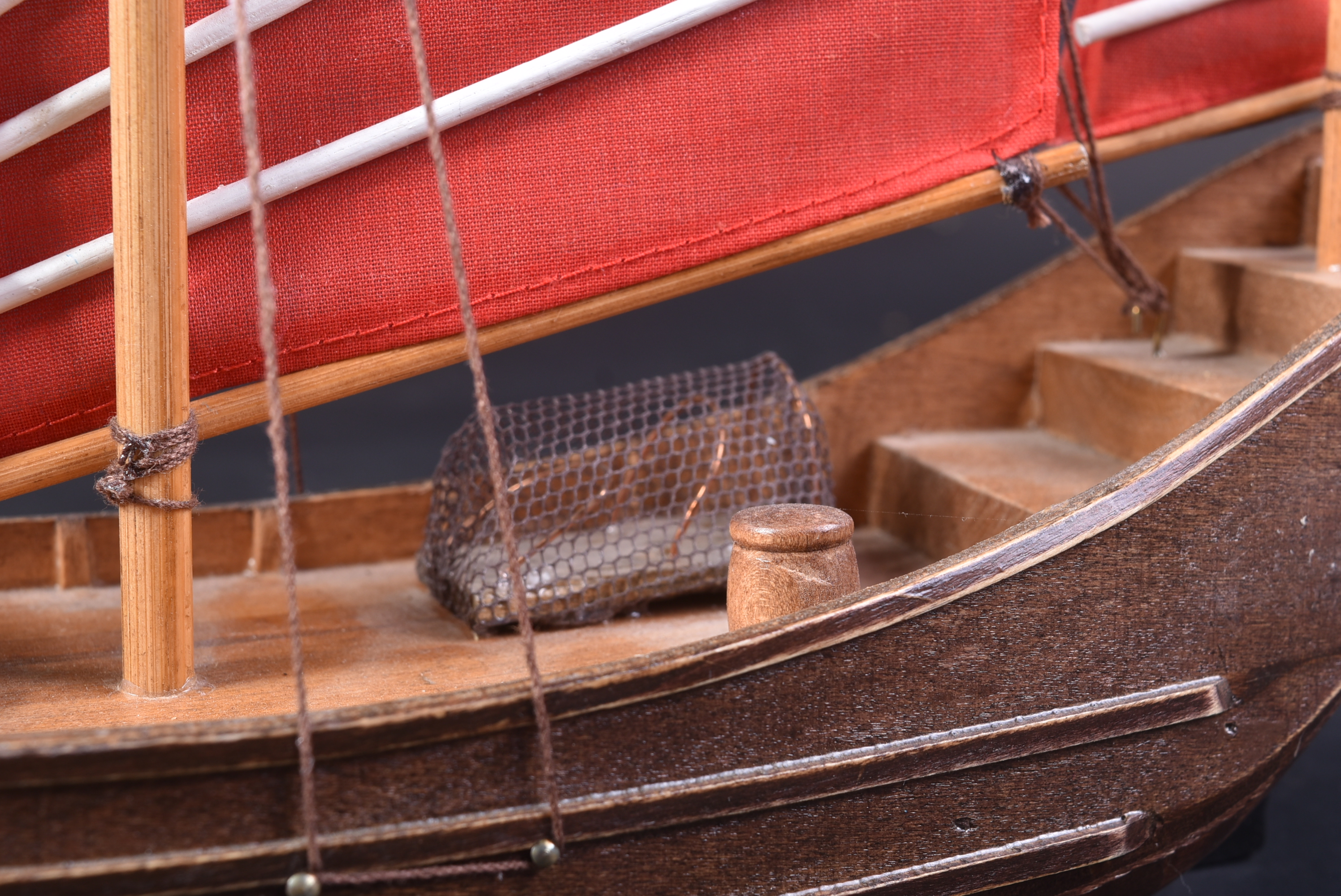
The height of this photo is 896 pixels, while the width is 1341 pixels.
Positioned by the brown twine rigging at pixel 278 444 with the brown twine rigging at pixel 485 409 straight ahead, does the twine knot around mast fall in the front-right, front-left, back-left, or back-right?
back-left

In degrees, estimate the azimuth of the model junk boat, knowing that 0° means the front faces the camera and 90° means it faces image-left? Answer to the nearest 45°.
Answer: approximately 90°
